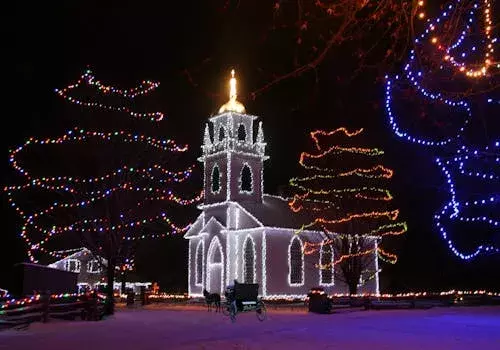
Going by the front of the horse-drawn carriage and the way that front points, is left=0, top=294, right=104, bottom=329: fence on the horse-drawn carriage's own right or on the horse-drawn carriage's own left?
on the horse-drawn carriage's own left

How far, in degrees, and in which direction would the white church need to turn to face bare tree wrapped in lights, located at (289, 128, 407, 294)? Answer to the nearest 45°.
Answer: approximately 90° to its left

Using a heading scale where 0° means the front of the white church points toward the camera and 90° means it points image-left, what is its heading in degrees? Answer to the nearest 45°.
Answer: approximately 45°

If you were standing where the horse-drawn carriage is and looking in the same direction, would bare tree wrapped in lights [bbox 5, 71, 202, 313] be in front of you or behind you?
in front

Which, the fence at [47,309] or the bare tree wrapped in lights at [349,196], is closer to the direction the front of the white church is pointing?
the fence

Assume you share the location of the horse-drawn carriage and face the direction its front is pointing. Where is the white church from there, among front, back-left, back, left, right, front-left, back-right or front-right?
front-right

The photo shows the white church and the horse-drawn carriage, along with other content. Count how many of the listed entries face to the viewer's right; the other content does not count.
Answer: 0

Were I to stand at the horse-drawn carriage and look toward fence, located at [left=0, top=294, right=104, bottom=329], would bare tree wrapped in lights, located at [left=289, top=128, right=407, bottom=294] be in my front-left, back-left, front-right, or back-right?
back-right

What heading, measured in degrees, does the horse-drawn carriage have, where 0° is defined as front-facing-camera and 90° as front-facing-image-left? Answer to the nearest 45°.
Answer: approximately 135°

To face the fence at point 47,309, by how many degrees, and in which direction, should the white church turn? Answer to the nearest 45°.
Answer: approximately 45° to its left

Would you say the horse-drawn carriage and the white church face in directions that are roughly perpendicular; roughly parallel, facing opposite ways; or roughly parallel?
roughly perpendicular

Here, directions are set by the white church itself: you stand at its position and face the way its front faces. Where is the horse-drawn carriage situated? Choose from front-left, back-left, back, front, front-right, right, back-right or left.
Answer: front-left
